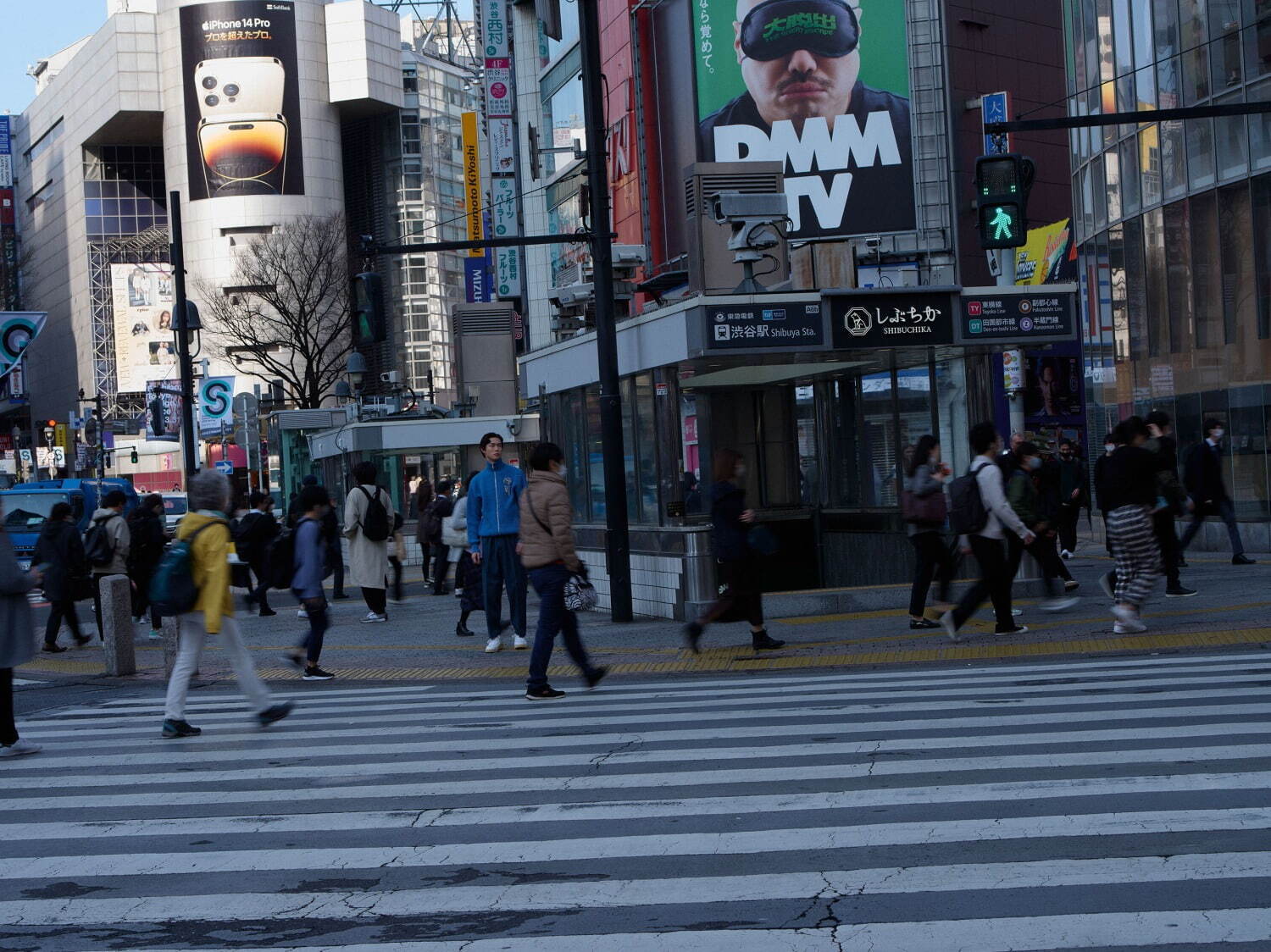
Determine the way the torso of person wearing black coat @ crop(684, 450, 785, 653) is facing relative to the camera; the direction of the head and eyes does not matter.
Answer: to the viewer's right

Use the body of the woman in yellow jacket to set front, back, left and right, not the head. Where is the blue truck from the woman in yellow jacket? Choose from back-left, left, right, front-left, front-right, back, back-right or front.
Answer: left

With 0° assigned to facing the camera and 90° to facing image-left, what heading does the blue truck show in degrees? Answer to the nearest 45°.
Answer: approximately 45°

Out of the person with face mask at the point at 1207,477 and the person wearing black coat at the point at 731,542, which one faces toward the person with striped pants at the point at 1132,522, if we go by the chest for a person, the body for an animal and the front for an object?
the person wearing black coat

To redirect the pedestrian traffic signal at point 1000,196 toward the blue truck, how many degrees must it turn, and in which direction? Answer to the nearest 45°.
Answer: approximately 135° to its right
